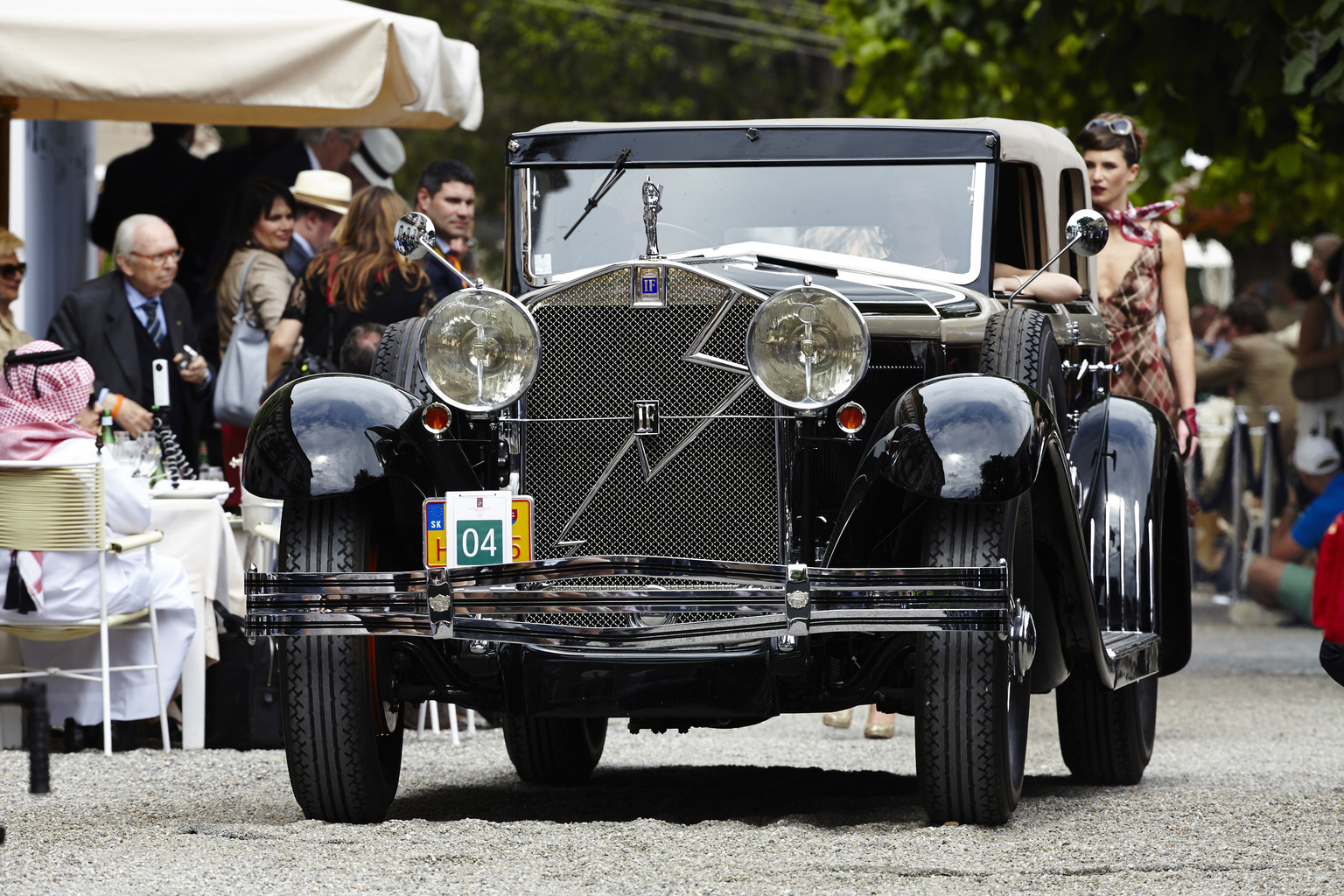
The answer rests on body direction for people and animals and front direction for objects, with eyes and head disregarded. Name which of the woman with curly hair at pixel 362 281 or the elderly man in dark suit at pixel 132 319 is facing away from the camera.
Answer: the woman with curly hair

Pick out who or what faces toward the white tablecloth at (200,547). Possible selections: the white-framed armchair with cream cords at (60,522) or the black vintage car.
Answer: the white-framed armchair with cream cords

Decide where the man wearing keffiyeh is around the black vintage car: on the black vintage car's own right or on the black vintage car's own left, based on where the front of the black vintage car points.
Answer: on the black vintage car's own right

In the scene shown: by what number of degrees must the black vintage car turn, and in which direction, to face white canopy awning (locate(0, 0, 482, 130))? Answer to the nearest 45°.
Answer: approximately 135° to its right

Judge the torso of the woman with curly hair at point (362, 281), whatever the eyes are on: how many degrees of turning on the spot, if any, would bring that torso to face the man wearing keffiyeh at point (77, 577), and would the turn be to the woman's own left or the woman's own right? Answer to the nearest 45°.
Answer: approximately 135° to the woman's own left

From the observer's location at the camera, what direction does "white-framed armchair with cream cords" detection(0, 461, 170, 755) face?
facing away from the viewer and to the right of the viewer

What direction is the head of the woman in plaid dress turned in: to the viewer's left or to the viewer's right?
to the viewer's left
